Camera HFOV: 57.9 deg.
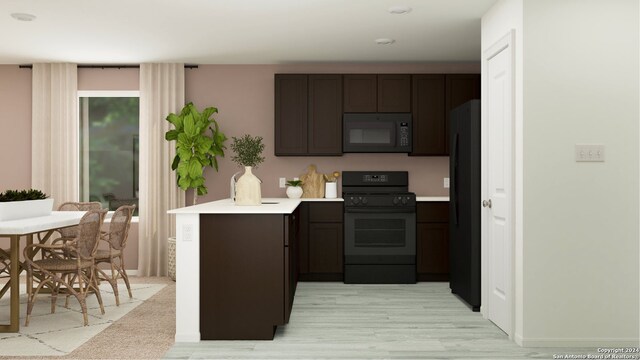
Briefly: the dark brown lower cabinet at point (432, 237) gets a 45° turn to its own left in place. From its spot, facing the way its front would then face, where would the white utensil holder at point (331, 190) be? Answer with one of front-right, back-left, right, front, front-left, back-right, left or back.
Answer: back-right

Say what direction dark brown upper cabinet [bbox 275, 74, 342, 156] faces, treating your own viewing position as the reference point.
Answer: facing the viewer

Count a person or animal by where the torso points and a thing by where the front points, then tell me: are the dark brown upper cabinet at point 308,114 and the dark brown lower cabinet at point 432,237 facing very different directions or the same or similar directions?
same or similar directions

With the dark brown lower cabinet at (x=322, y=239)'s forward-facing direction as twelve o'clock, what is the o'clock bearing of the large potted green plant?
The large potted green plant is roughly at 3 o'clock from the dark brown lower cabinet.

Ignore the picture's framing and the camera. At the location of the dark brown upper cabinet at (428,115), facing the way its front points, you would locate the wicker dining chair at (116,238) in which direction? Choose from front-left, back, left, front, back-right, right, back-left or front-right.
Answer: front-right

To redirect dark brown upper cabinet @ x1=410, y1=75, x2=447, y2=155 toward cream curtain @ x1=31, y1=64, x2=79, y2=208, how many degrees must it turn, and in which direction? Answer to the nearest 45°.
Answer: approximately 90° to its right

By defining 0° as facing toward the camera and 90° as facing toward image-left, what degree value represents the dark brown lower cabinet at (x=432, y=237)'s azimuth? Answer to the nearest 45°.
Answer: approximately 0°

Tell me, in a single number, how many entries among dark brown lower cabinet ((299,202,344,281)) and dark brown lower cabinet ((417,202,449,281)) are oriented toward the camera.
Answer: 2

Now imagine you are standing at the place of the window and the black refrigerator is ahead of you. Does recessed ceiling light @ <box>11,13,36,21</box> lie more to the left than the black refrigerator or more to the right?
right

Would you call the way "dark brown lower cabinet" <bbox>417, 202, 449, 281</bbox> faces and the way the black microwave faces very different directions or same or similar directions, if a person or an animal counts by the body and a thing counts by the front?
same or similar directions

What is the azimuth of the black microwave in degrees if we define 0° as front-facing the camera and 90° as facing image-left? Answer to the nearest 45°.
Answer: approximately 0°

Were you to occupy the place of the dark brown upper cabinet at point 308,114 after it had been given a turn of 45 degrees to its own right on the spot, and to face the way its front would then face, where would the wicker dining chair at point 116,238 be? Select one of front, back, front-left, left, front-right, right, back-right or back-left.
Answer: front

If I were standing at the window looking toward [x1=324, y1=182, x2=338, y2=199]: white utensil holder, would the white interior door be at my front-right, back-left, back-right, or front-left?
front-right

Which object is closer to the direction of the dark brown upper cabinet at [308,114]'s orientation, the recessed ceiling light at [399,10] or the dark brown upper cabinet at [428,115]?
the recessed ceiling light
